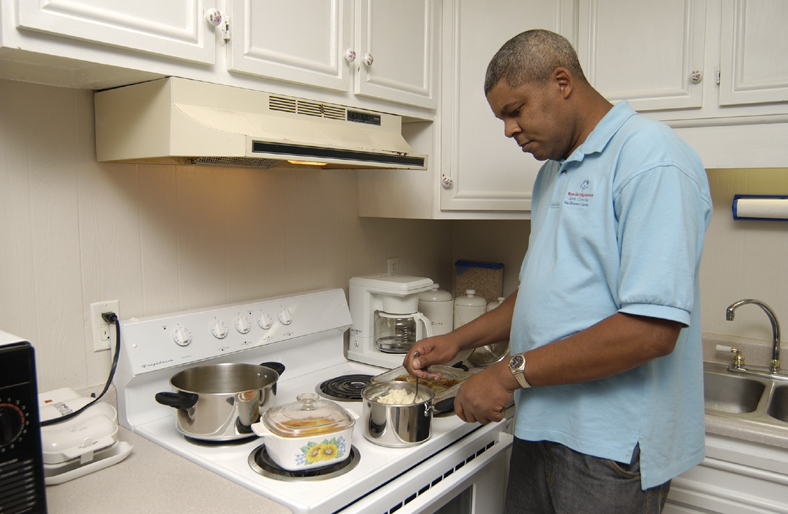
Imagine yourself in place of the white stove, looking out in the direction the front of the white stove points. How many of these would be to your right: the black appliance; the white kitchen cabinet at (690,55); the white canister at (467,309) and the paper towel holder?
1

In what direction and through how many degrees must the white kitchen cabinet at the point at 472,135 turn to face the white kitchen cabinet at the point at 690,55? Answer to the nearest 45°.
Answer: approximately 90° to its left

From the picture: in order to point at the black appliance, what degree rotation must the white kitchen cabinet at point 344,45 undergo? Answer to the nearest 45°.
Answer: approximately 90° to its right

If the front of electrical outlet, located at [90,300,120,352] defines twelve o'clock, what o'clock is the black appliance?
The black appliance is roughly at 2 o'clock from the electrical outlet.

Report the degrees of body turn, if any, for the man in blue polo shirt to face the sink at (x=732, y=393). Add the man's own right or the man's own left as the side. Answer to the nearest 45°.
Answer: approximately 180°

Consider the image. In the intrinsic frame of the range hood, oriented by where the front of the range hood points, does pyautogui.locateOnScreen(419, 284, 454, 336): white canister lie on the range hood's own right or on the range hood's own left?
on the range hood's own left

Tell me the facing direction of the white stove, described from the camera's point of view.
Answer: facing the viewer and to the right of the viewer

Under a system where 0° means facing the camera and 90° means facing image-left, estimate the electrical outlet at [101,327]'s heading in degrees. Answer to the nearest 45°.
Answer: approximately 315°

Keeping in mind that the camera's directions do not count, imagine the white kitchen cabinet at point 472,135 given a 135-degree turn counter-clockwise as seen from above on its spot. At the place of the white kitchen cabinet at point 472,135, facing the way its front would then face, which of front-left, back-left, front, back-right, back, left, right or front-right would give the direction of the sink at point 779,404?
front-right

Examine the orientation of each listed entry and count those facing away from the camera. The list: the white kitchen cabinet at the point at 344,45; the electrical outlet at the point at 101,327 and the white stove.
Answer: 0

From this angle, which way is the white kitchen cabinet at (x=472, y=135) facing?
toward the camera

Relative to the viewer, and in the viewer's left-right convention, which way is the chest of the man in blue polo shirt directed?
facing the viewer and to the left of the viewer

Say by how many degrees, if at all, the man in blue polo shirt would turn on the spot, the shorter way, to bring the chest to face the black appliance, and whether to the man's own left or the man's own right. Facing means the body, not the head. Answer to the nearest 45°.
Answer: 0° — they already face it

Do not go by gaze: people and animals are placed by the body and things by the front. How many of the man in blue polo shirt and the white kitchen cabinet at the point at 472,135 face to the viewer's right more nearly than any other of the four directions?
0

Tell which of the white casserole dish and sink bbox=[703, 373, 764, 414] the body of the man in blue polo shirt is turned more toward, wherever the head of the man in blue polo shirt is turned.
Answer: the white casserole dish
